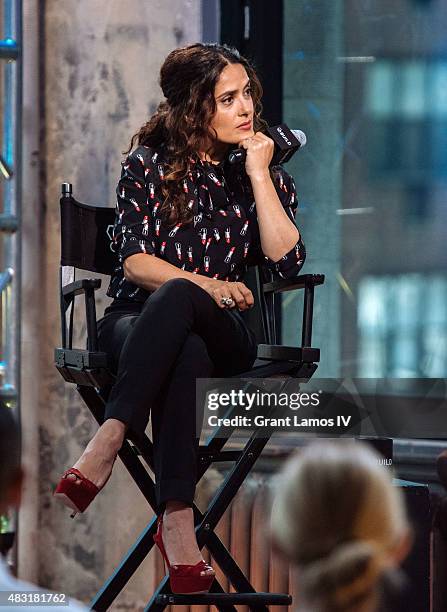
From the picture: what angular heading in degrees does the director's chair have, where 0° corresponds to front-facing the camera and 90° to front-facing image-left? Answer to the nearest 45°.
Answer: approximately 315°
